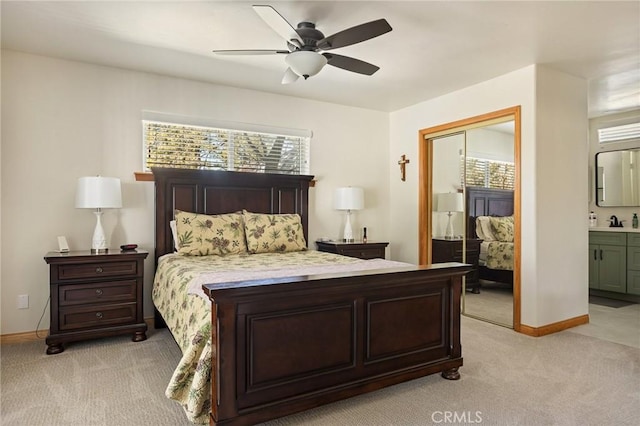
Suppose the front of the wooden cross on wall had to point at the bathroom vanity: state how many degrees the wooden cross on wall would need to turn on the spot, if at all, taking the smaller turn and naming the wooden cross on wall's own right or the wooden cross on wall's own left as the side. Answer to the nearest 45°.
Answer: approximately 135° to the wooden cross on wall's own left

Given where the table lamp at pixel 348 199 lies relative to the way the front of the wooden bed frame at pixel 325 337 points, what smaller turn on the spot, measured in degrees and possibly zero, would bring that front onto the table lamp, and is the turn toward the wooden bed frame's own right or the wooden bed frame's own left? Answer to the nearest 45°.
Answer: approximately 135° to the wooden bed frame's own left

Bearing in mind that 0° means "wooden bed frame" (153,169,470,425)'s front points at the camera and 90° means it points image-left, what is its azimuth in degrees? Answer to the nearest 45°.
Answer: approximately 315°

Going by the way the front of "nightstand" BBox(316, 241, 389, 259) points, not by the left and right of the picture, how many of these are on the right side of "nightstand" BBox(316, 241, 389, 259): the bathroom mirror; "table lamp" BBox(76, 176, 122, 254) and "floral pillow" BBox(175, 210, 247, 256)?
2
